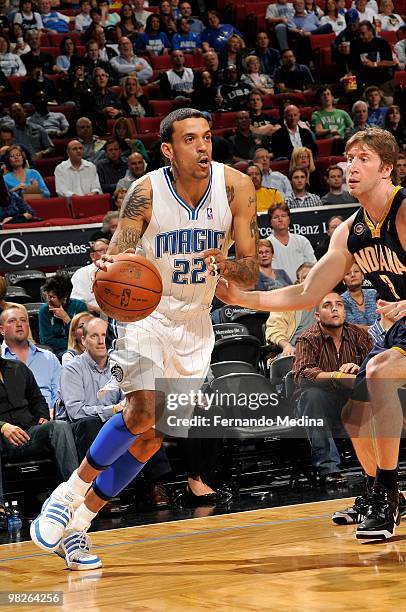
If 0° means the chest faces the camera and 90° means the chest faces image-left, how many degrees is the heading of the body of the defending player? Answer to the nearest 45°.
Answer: approximately 45°

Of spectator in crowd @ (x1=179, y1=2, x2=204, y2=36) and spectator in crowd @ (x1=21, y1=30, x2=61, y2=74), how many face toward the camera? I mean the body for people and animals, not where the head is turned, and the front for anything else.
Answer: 2

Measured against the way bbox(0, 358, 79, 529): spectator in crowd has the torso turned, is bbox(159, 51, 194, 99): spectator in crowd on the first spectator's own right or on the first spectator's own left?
on the first spectator's own left
